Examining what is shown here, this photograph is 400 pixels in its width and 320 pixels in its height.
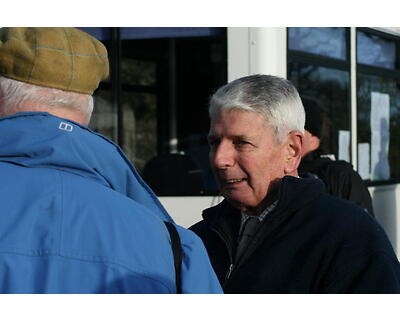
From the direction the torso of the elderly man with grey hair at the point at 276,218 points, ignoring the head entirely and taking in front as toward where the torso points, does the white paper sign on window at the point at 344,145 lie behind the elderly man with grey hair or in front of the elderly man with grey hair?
behind

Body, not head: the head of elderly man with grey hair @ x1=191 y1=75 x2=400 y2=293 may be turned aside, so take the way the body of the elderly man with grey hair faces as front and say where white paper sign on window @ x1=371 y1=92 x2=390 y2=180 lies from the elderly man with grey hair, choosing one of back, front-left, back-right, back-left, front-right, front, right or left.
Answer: back-right

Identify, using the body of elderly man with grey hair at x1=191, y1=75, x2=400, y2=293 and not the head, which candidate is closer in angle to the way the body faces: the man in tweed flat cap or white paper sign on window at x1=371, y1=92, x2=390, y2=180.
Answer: the man in tweed flat cap

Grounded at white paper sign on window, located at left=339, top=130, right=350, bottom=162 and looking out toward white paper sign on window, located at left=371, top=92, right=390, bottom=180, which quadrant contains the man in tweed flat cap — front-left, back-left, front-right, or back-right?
back-right

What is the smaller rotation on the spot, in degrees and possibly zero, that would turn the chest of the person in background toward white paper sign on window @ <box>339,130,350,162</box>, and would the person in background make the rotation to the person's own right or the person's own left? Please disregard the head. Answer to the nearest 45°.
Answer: approximately 45° to the person's own right

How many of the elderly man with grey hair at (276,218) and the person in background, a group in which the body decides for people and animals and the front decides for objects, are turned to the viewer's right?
0

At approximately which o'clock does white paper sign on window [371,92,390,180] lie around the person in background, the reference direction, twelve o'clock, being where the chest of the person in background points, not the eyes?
The white paper sign on window is roughly at 2 o'clock from the person in background.

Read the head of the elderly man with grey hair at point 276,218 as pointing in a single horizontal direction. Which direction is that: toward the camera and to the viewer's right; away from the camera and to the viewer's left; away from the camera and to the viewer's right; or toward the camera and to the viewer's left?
toward the camera and to the viewer's left

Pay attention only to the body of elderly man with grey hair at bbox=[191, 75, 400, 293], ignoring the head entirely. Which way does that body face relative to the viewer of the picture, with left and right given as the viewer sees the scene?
facing the viewer and to the left of the viewer

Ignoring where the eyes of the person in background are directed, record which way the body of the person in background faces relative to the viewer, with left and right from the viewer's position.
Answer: facing away from the viewer and to the left of the viewer
